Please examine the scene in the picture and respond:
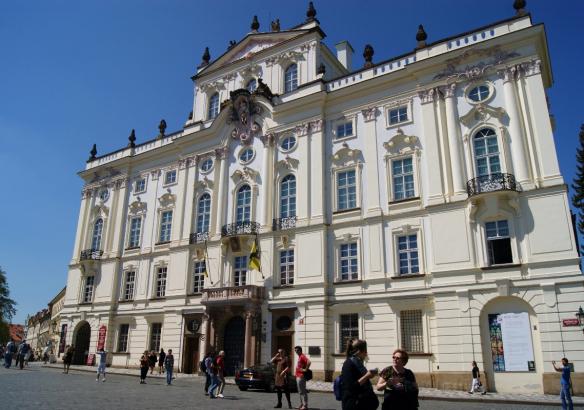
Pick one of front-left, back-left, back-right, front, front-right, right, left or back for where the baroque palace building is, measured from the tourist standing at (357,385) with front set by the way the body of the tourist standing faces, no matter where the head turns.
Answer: left

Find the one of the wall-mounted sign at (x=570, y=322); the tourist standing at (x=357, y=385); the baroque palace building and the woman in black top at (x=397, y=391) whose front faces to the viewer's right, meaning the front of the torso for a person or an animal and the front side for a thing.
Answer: the tourist standing

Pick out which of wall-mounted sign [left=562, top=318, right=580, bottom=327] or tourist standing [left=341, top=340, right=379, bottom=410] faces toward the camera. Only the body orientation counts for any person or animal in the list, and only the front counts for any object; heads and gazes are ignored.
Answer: the wall-mounted sign

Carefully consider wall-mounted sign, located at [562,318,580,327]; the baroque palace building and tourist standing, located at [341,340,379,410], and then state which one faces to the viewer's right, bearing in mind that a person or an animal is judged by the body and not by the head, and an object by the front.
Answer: the tourist standing

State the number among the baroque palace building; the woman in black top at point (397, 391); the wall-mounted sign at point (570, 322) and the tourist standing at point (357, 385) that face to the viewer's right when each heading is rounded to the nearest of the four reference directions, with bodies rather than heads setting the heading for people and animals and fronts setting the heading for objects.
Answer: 1

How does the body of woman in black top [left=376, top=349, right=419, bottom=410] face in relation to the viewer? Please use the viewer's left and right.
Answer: facing the viewer and to the left of the viewer

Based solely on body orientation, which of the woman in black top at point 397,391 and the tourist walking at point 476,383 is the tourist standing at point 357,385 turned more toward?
the woman in black top

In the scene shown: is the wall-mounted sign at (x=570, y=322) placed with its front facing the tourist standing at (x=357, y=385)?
yes

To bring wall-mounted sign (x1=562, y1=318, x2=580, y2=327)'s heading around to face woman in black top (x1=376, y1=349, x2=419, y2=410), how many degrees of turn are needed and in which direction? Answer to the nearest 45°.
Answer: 0° — it already faces them

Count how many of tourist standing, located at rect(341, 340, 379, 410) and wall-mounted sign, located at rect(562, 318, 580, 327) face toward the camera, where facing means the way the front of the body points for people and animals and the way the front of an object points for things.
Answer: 1

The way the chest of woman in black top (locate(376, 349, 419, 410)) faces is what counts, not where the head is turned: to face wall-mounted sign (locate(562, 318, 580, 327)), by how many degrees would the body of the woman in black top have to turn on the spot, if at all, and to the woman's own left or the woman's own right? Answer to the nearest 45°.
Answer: approximately 180°

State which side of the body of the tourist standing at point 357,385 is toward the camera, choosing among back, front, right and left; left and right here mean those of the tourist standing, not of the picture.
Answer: right

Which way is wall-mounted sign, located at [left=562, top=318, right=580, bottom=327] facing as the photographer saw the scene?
facing the viewer

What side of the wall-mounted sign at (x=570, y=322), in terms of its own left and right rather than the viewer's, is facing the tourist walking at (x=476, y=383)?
right
